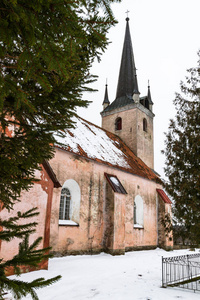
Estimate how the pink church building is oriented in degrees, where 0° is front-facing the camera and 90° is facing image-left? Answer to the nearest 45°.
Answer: approximately 225°

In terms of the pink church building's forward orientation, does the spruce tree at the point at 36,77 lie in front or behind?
behind
